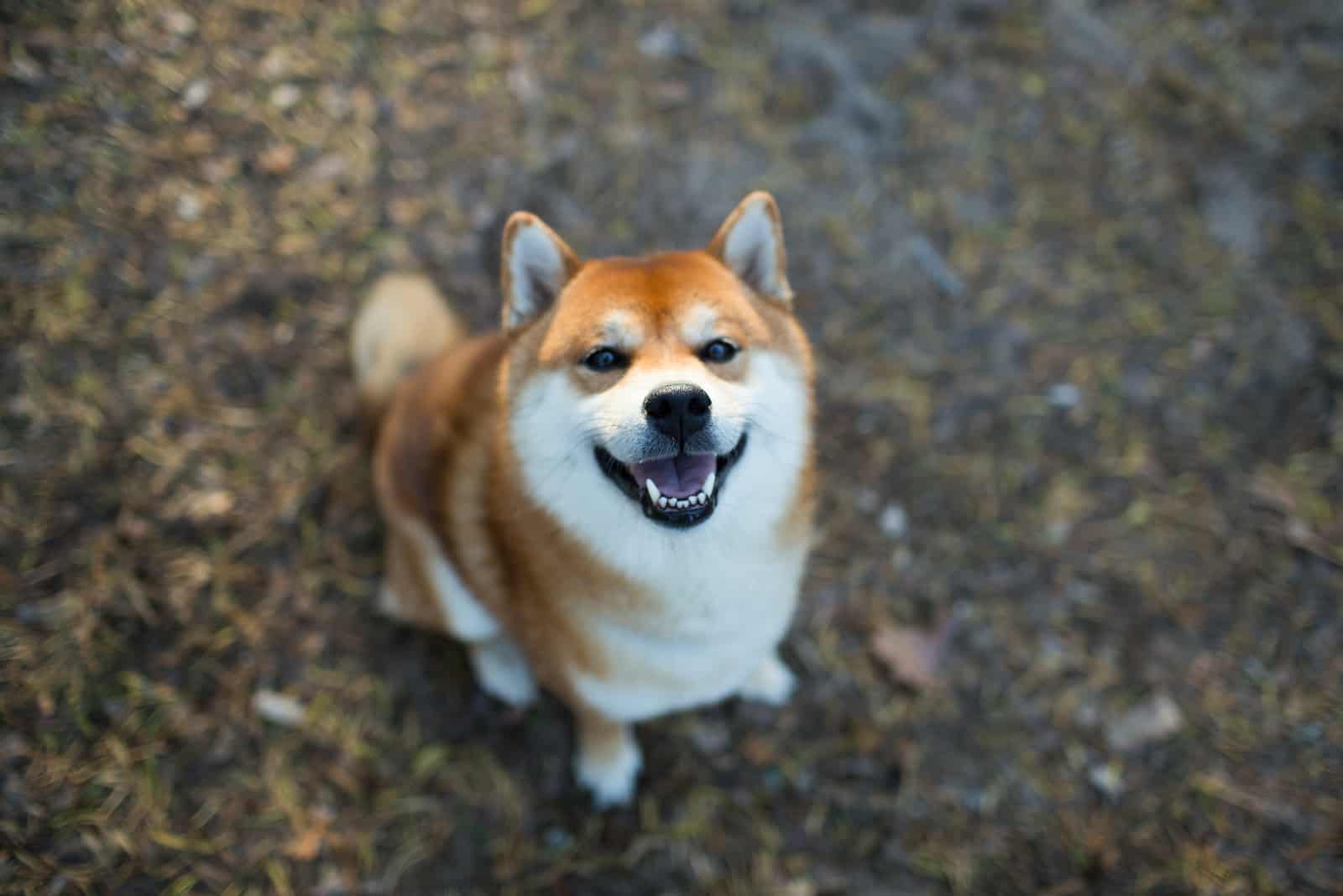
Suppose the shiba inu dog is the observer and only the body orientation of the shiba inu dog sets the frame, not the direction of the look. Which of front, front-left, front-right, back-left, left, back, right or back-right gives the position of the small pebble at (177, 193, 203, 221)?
back

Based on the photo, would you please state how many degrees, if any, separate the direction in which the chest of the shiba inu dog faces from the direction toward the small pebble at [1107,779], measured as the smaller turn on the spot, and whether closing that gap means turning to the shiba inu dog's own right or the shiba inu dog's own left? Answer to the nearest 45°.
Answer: approximately 45° to the shiba inu dog's own left

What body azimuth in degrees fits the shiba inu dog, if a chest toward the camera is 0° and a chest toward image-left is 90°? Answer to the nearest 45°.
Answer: approximately 315°

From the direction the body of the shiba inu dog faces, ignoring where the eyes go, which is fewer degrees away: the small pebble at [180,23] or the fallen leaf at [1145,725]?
the fallen leaf

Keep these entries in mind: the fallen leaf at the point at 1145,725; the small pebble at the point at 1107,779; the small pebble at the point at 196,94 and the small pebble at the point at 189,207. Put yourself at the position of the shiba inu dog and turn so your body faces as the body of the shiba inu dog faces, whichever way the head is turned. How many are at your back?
2

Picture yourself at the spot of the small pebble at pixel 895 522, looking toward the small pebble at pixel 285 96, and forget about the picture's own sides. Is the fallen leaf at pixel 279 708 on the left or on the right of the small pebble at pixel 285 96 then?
left

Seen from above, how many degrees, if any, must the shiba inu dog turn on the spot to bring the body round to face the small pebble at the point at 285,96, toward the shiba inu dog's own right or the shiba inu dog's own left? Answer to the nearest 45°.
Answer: approximately 180°

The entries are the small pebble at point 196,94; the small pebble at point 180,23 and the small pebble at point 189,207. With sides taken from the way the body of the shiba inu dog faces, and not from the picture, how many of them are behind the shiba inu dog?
3

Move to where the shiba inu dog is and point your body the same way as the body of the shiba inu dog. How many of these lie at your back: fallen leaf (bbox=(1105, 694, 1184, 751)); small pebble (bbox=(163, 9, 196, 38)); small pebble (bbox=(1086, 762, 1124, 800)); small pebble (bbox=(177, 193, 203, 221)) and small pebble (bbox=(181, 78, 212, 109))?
3

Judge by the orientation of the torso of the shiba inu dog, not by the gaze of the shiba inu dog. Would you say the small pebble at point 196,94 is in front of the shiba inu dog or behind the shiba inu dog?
behind

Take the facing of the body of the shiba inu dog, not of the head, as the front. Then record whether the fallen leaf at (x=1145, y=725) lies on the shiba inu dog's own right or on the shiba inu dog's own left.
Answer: on the shiba inu dog's own left

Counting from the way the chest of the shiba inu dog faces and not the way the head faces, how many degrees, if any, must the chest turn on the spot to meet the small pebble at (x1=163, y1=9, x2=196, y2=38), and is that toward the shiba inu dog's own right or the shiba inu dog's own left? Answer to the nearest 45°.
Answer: approximately 180°

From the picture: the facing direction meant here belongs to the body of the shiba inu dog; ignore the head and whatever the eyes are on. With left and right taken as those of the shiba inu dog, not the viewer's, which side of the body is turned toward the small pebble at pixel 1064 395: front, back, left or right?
left
